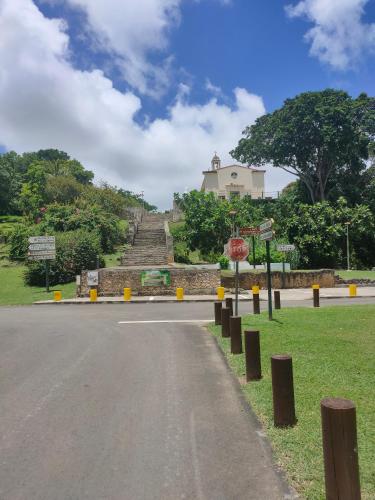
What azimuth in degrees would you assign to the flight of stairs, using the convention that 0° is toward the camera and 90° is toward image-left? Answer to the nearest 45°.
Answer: approximately 0°

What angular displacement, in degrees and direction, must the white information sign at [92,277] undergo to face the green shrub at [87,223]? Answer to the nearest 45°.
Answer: approximately 180°

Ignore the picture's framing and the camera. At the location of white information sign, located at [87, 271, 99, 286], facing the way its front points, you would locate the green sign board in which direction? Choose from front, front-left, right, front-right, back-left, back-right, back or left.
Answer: left

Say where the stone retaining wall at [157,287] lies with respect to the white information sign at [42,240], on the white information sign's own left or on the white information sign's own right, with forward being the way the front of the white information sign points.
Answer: on the white information sign's own left

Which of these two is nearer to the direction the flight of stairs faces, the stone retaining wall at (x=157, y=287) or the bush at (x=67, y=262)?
the stone retaining wall

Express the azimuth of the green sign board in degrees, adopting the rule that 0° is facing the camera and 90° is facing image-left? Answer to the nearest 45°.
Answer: approximately 0°

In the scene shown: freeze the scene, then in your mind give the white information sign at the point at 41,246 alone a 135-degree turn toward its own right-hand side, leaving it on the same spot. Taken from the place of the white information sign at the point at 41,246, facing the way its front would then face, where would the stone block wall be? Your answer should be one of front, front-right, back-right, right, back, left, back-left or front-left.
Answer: back-right

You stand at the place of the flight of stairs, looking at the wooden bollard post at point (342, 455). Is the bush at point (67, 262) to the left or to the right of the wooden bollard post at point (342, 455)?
right
